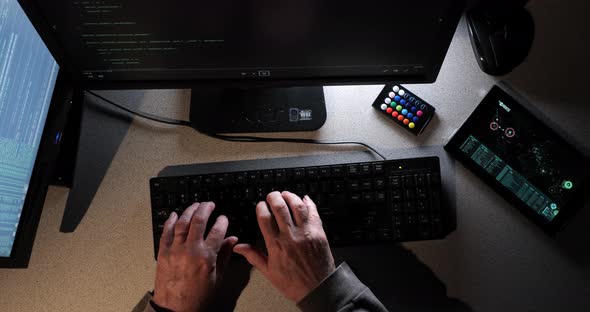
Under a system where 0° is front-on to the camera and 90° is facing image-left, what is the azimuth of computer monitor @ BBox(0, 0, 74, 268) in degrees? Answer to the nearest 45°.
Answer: approximately 315°

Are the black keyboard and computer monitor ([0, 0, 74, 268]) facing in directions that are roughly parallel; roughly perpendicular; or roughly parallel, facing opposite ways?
roughly perpendicular

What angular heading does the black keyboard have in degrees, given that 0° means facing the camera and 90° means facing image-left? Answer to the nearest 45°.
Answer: approximately 0°

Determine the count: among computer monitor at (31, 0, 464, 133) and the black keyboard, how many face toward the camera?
2

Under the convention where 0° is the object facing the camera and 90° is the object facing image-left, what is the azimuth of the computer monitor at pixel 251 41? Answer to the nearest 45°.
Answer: approximately 0°
